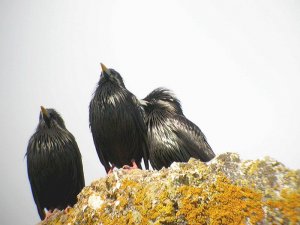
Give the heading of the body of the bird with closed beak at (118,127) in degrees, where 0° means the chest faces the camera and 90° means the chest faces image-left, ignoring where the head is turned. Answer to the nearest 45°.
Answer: approximately 45°

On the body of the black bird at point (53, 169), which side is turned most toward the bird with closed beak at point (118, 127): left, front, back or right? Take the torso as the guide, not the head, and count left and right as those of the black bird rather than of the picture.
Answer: left

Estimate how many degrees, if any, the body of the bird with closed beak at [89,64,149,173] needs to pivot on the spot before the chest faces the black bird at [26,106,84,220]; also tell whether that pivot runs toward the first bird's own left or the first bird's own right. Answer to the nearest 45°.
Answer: approximately 45° to the first bird's own right

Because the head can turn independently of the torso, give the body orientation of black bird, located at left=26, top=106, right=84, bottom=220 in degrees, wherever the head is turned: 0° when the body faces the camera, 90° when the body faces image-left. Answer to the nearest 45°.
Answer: approximately 45°
